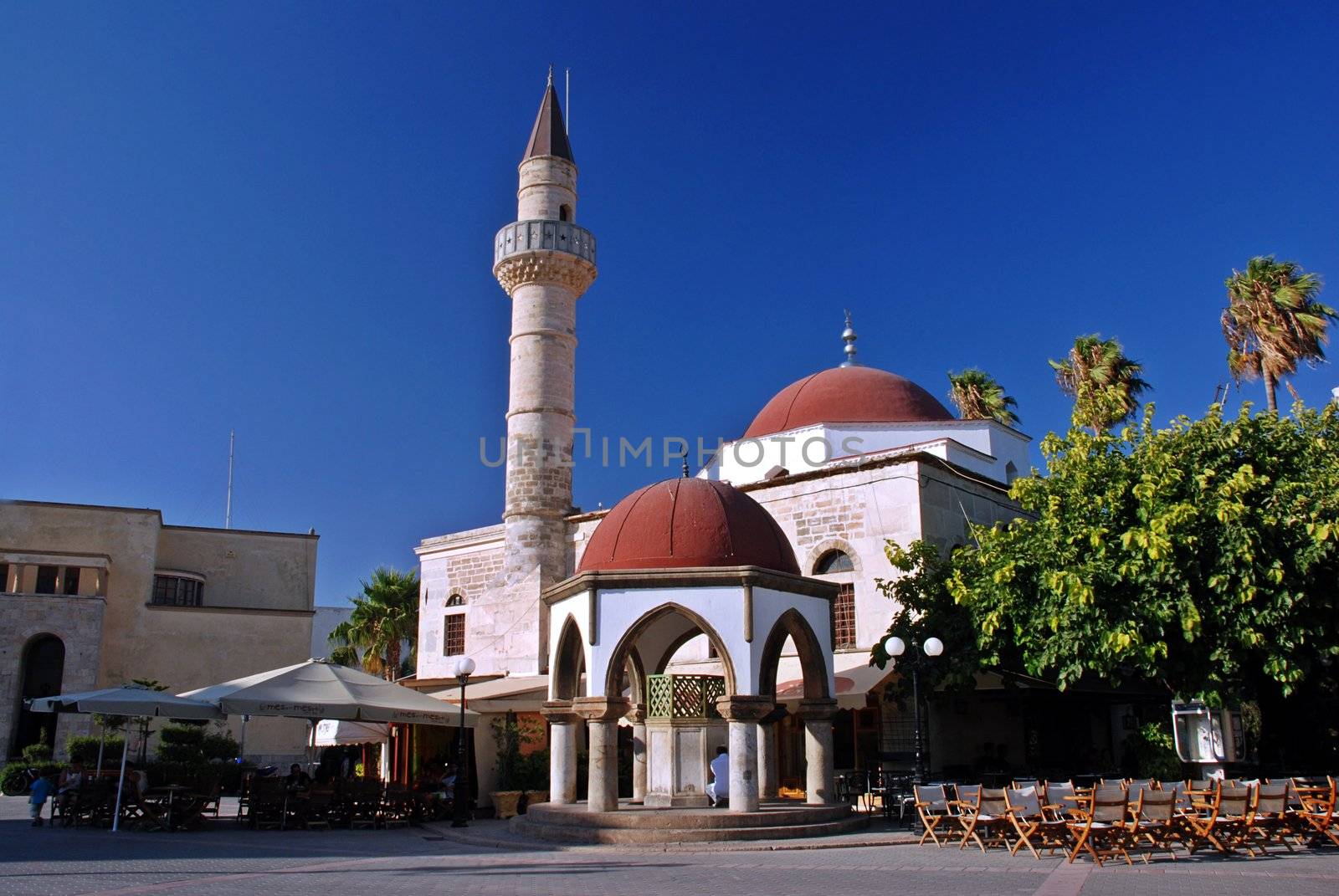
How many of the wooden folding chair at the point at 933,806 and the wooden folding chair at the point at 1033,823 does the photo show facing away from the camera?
0
